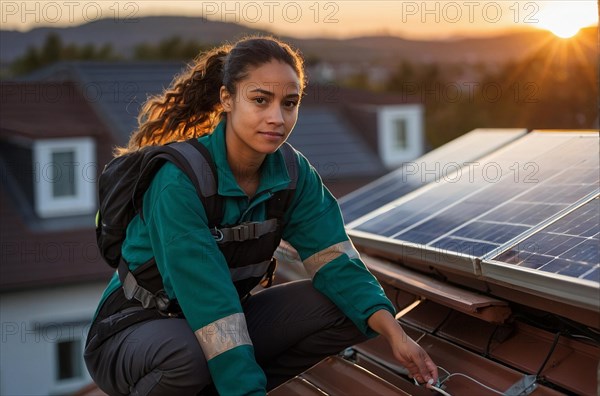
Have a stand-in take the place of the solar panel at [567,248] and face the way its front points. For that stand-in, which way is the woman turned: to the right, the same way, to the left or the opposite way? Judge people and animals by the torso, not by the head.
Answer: to the left

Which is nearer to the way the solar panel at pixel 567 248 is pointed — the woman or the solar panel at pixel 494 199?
the woman

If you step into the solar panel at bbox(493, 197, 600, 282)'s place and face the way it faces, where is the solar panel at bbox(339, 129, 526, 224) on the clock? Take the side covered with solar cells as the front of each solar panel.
the solar panel at bbox(339, 129, 526, 224) is roughly at 4 o'clock from the solar panel at bbox(493, 197, 600, 282).

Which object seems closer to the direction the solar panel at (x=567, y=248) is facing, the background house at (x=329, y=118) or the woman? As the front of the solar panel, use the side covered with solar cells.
the woman

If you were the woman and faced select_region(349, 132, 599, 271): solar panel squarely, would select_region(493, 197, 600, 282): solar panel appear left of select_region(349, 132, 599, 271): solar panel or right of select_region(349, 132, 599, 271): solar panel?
right

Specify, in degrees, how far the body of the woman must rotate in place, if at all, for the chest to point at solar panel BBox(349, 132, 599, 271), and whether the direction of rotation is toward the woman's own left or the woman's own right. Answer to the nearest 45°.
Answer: approximately 90° to the woman's own left

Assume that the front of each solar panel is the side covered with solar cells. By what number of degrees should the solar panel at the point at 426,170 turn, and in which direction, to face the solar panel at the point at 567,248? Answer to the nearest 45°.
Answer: approximately 45° to its left

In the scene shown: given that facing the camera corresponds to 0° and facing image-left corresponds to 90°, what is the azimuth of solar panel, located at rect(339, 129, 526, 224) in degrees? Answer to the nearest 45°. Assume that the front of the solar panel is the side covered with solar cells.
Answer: approximately 45°

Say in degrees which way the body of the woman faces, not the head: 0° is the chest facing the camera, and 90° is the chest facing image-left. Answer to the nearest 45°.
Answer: approximately 315°

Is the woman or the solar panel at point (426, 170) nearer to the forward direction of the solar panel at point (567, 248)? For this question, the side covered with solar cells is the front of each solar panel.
the woman

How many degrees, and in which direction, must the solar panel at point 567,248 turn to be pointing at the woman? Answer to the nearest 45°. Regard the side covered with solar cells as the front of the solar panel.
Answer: approximately 45° to its right

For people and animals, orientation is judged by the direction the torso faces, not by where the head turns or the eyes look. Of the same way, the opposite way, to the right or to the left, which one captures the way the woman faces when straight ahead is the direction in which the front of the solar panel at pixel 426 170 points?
to the left
